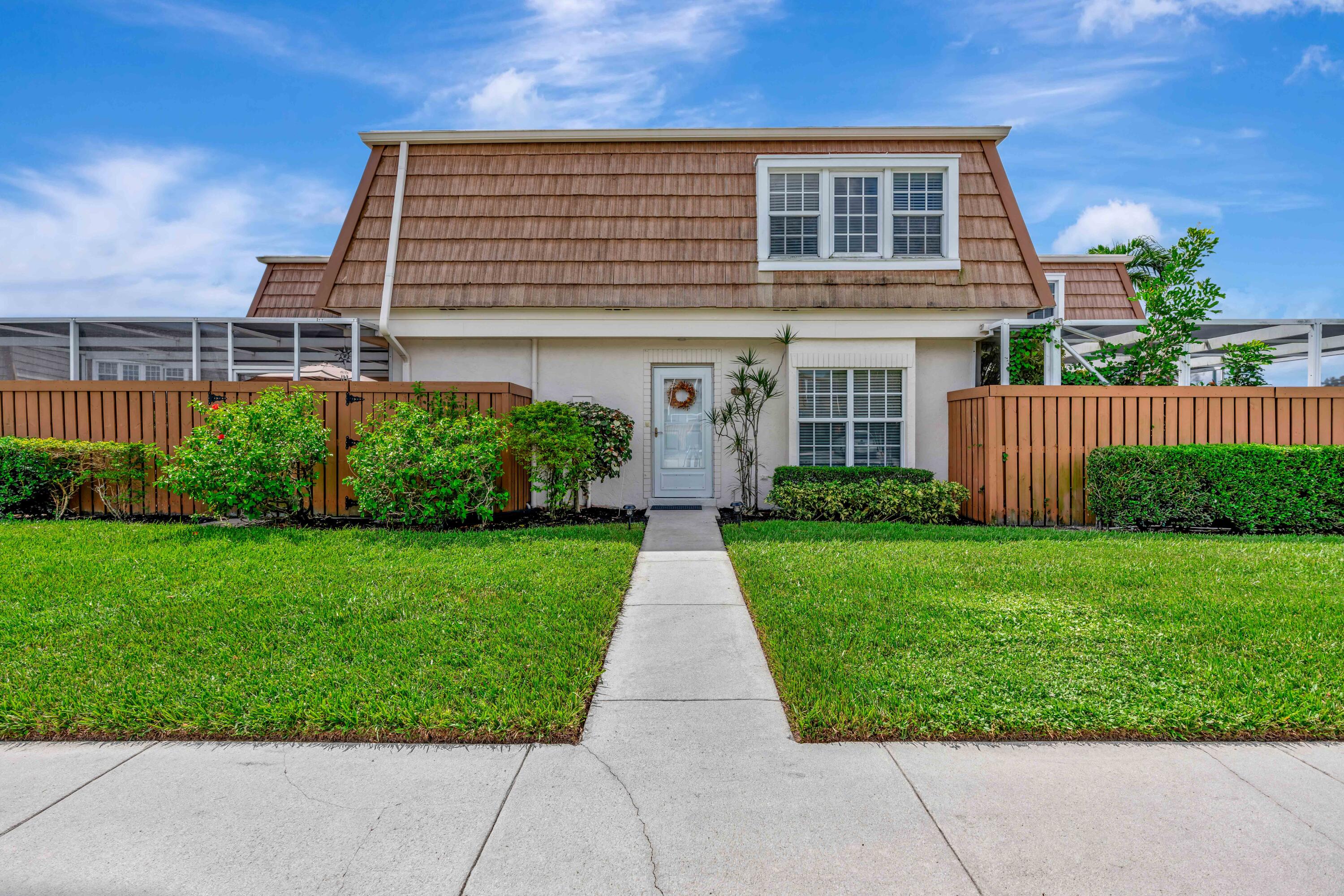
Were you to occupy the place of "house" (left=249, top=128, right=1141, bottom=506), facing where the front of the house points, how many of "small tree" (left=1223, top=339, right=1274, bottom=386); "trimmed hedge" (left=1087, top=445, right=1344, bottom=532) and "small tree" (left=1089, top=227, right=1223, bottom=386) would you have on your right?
0

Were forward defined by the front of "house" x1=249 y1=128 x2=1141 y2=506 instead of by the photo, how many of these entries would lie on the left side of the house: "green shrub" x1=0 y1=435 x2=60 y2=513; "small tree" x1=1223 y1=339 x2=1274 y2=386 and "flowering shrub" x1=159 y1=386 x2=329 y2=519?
1

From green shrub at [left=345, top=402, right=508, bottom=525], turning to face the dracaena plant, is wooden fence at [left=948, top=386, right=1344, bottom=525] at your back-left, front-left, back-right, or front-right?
front-right

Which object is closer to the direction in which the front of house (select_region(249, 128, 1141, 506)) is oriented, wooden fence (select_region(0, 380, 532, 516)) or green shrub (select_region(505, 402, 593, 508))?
the green shrub

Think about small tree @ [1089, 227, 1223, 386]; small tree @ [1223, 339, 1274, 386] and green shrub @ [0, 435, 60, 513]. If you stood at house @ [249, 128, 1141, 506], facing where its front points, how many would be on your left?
2

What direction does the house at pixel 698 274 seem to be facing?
toward the camera

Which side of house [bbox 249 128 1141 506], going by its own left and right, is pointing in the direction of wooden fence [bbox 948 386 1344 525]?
left

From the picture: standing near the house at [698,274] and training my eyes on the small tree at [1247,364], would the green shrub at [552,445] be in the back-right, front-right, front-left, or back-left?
back-right

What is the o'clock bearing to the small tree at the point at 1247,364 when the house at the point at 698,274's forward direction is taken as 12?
The small tree is roughly at 9 o'clock from the house.

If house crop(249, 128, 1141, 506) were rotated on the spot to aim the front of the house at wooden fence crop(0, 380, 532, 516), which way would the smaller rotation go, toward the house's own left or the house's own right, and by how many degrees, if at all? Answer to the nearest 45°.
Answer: approximately 90° to the house's own right

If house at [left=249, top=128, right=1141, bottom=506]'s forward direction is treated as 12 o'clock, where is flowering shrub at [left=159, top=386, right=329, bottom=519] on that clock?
The flowering shrub is roughly at 2 o'clock from the house.

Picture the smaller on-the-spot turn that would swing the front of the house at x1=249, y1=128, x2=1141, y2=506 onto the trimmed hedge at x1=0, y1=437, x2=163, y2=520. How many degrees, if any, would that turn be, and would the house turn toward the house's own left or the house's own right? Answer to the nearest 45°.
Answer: approximately 90° to the house's own right
